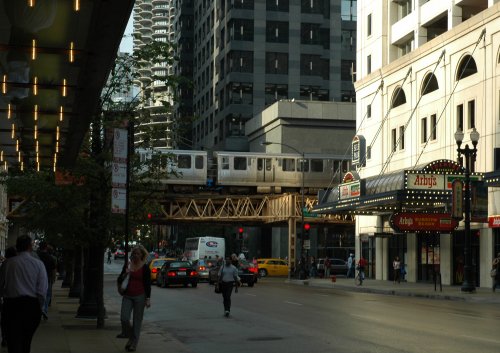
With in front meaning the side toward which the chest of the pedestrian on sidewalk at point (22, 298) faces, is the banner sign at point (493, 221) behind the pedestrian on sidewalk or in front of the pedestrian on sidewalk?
in front

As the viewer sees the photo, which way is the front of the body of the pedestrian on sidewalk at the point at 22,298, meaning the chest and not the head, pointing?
away from the camera

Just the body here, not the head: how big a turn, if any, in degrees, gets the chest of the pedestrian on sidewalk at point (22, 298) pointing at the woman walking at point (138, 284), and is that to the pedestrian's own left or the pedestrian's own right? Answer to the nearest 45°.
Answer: approximately 45° to the pedestrian's own right

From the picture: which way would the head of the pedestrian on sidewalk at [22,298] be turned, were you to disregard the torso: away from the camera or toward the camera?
away from the camera

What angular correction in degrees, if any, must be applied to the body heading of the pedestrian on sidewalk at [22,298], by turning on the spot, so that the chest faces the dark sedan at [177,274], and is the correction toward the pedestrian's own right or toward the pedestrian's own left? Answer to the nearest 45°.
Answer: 0° — they already face it

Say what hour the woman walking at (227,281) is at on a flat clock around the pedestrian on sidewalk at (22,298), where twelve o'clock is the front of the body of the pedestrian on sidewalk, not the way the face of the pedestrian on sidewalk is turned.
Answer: The woman walking is roughly at 1 o'clock from the pedestrian on sidewalk.

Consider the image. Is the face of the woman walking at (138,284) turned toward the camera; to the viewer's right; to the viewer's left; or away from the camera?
toward the camera
